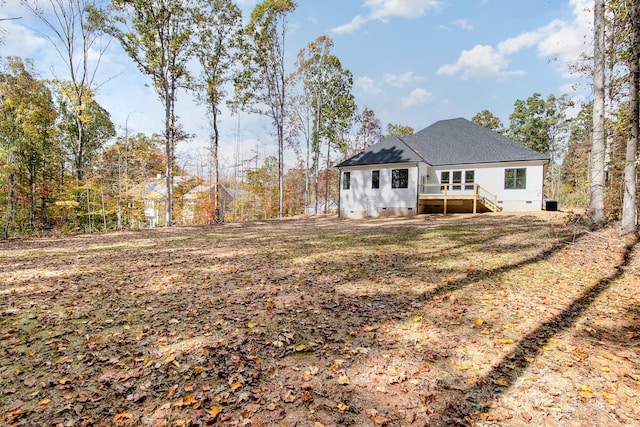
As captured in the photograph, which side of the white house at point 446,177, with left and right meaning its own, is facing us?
back
